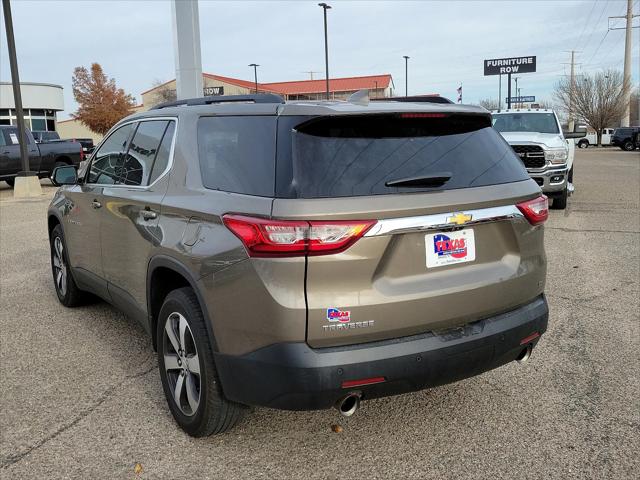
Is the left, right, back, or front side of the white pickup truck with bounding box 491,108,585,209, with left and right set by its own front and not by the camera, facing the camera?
front

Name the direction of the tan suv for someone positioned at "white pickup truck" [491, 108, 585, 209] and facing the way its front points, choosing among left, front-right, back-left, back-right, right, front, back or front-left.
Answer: front

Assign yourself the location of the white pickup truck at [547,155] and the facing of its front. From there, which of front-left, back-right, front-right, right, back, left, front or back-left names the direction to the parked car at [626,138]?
back

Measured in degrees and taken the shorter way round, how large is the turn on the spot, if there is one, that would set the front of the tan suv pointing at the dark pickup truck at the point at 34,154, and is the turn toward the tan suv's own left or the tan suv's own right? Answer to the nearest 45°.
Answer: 0° — it already faces it

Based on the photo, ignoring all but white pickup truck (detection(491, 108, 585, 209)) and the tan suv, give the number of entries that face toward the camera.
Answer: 1

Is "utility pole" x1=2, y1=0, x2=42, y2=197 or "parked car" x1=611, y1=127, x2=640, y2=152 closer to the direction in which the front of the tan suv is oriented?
the utility pole

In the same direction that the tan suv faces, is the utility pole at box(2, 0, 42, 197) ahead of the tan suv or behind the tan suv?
ahead

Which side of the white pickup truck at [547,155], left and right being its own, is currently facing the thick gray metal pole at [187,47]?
right

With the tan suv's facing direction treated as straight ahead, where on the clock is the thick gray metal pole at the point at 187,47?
The thick gray metal pole is roughly at 1 o'clock from the tan suv.

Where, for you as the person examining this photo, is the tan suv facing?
facing away from the viewer and to the left of the viewer
